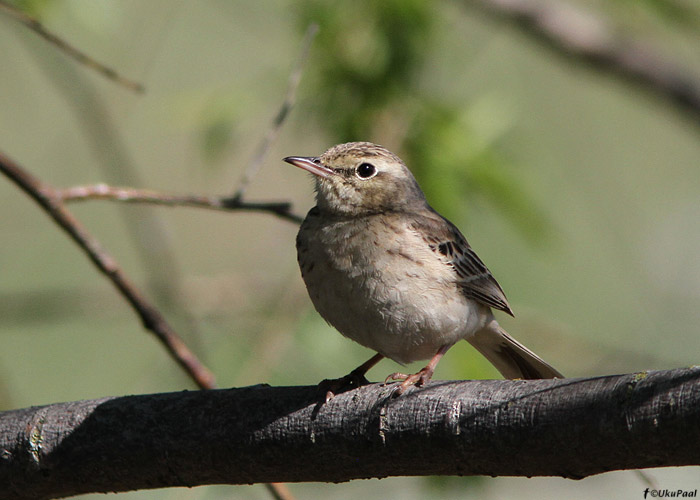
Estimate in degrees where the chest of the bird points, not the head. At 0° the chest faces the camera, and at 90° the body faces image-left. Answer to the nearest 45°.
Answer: approximately 45°

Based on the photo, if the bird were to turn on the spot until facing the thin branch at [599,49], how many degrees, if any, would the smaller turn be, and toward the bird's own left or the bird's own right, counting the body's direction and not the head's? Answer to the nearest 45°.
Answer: approximately 135° to the bird's own right
